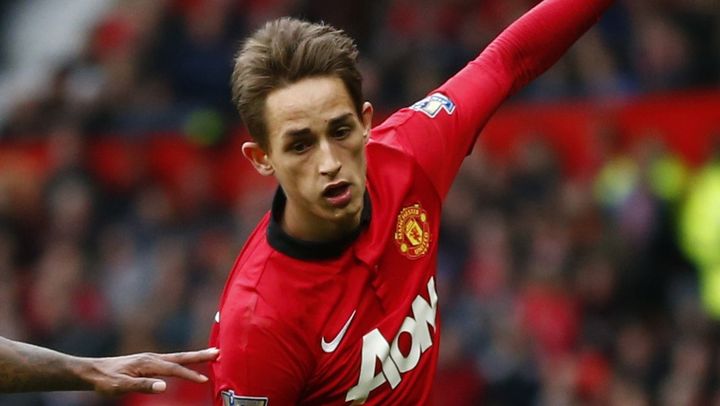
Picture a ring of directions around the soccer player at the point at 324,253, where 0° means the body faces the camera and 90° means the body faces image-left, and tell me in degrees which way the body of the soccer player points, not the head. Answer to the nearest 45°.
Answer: approximately 315°
